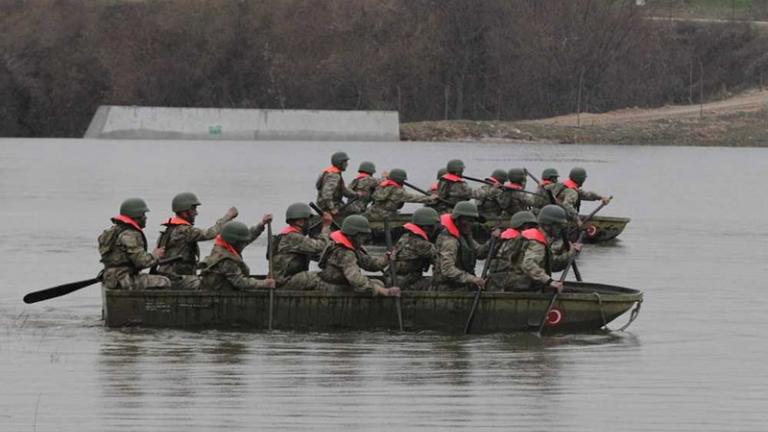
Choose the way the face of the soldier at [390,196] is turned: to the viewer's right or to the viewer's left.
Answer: to the viewer's right

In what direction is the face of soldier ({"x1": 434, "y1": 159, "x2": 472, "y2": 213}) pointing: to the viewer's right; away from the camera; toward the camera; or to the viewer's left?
to the viewer's right

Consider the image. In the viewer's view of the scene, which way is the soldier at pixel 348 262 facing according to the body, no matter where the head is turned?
to the viewer's right

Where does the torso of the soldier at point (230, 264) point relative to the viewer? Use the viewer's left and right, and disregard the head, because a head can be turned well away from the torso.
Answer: facing to the right of the viewer

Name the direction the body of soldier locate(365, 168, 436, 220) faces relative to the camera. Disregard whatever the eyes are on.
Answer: to the viewer's right

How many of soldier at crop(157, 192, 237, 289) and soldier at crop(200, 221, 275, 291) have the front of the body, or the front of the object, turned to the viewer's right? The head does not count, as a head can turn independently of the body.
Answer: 2

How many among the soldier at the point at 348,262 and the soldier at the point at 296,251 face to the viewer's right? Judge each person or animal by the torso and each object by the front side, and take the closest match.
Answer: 2

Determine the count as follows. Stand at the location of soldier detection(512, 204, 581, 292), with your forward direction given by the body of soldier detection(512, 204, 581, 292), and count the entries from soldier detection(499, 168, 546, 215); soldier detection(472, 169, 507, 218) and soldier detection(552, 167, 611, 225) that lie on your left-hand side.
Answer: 3
